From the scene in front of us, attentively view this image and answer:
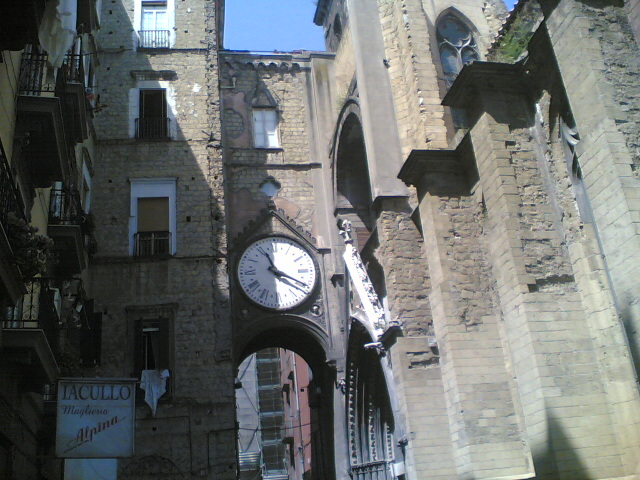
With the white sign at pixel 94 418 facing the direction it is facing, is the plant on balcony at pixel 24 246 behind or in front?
in front

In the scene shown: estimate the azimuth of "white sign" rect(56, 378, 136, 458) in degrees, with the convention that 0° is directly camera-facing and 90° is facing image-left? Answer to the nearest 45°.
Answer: approximately 0°

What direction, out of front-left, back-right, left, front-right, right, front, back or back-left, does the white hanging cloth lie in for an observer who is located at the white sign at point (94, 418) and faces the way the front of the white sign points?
back

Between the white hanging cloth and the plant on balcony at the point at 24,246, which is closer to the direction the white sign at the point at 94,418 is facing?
the plant on balcony
